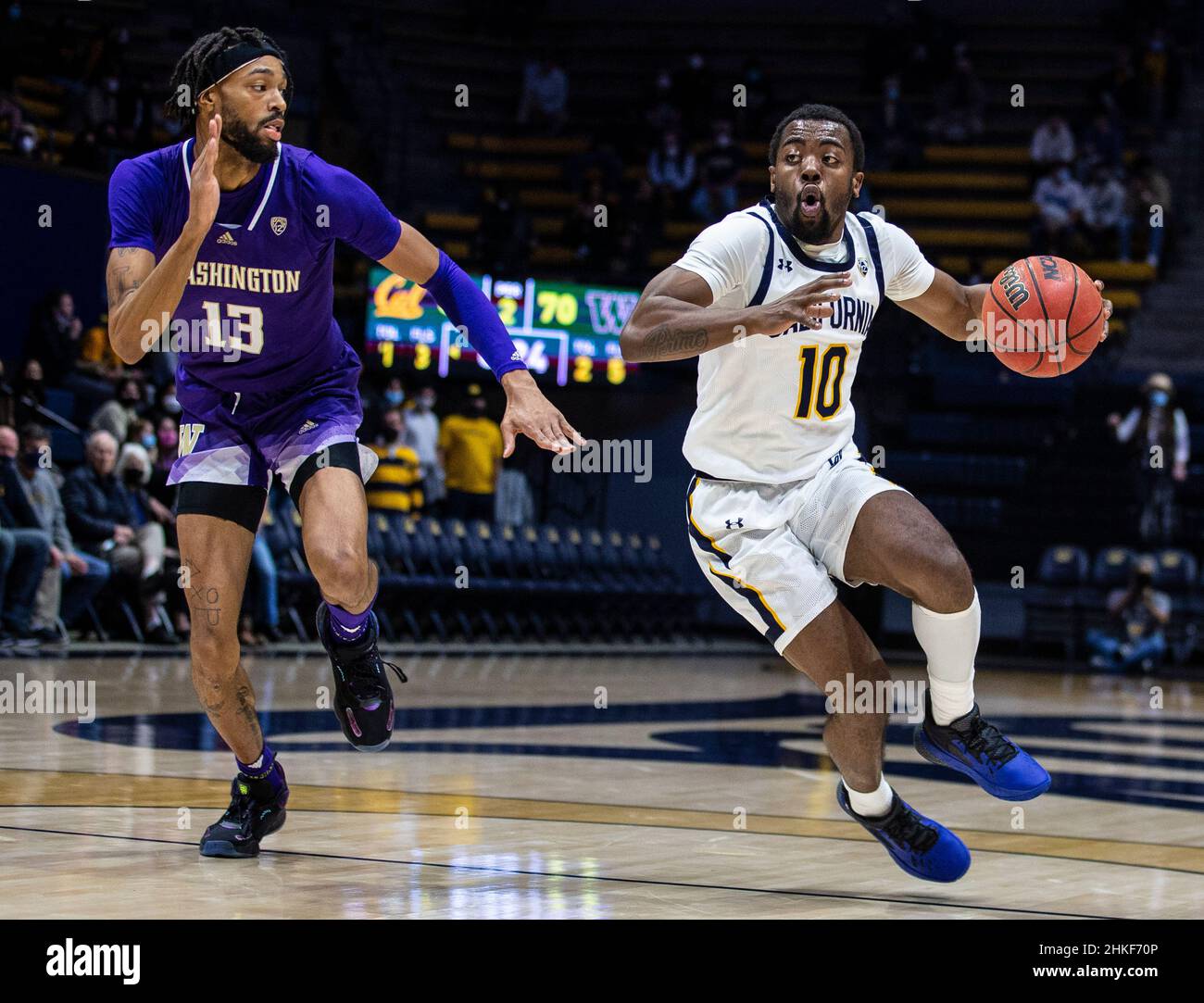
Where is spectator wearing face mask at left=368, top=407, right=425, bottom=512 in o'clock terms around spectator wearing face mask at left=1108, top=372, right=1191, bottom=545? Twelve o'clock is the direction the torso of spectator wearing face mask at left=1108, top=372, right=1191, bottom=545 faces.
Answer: spectator wearing face mask at left=368, top=407, right=425, bottom=512 is roughly at 2 o'clock from spectator wearing face mask at left=1108, top=372, right=1191, bottom=545.

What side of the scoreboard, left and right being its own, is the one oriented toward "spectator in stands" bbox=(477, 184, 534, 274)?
back

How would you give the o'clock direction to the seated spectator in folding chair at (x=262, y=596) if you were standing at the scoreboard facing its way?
The seated spectator in folding chair is roughly at 1 o'clock from the scoreboard.

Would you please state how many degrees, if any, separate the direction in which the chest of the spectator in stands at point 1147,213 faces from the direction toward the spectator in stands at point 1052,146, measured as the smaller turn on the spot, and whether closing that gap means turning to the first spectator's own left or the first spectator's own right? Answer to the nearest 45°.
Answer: approximately 135° to the first spectator's own right

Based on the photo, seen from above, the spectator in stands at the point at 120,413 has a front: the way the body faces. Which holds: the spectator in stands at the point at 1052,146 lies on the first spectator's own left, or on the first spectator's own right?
on the first spectator's own left

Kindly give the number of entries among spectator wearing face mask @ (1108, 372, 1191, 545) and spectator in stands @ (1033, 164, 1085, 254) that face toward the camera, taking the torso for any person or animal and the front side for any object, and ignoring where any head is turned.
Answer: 2
